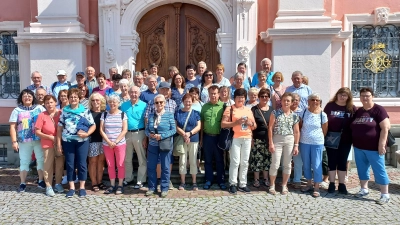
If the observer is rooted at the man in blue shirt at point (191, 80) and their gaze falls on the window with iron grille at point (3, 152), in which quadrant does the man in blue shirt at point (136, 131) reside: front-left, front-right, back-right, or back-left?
front-left

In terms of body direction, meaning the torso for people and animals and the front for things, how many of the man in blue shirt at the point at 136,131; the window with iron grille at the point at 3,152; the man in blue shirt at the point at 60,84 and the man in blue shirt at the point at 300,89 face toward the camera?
4

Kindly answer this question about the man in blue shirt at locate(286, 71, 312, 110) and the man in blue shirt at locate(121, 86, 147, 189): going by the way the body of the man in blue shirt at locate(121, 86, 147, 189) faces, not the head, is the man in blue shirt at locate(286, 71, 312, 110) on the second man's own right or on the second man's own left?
on the second man's own left

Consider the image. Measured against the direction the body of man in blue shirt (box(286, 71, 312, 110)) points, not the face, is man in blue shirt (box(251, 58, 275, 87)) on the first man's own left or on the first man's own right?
on the first man's own right

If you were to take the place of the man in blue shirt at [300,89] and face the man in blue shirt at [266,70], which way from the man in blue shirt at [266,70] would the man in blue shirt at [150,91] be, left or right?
left

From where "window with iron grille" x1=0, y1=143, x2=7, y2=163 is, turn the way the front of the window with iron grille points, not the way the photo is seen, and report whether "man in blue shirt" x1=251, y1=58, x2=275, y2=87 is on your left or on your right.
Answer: on your left

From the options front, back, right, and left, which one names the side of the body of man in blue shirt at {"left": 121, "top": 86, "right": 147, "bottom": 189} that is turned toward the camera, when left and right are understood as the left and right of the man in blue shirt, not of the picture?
front

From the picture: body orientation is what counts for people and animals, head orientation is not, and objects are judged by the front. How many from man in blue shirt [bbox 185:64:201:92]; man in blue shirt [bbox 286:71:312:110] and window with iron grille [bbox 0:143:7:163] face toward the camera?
3

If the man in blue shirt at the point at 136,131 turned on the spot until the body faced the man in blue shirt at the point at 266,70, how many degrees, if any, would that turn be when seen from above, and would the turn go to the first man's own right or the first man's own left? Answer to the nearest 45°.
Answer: approximately 90° to the first man's own left

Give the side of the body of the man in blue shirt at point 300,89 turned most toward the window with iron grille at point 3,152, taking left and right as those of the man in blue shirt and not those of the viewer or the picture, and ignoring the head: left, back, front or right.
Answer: right

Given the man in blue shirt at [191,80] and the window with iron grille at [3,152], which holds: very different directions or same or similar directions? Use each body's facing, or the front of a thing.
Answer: same or similar directions

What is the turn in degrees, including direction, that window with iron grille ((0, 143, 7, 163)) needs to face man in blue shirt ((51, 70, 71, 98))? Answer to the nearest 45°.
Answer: approximately 45° to its left

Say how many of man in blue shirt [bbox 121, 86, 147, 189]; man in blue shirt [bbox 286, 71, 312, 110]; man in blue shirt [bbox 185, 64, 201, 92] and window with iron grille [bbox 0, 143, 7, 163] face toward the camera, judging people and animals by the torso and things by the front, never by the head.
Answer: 4

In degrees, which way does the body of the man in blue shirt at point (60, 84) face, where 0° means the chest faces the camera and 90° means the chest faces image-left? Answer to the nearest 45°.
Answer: approximately 0°
